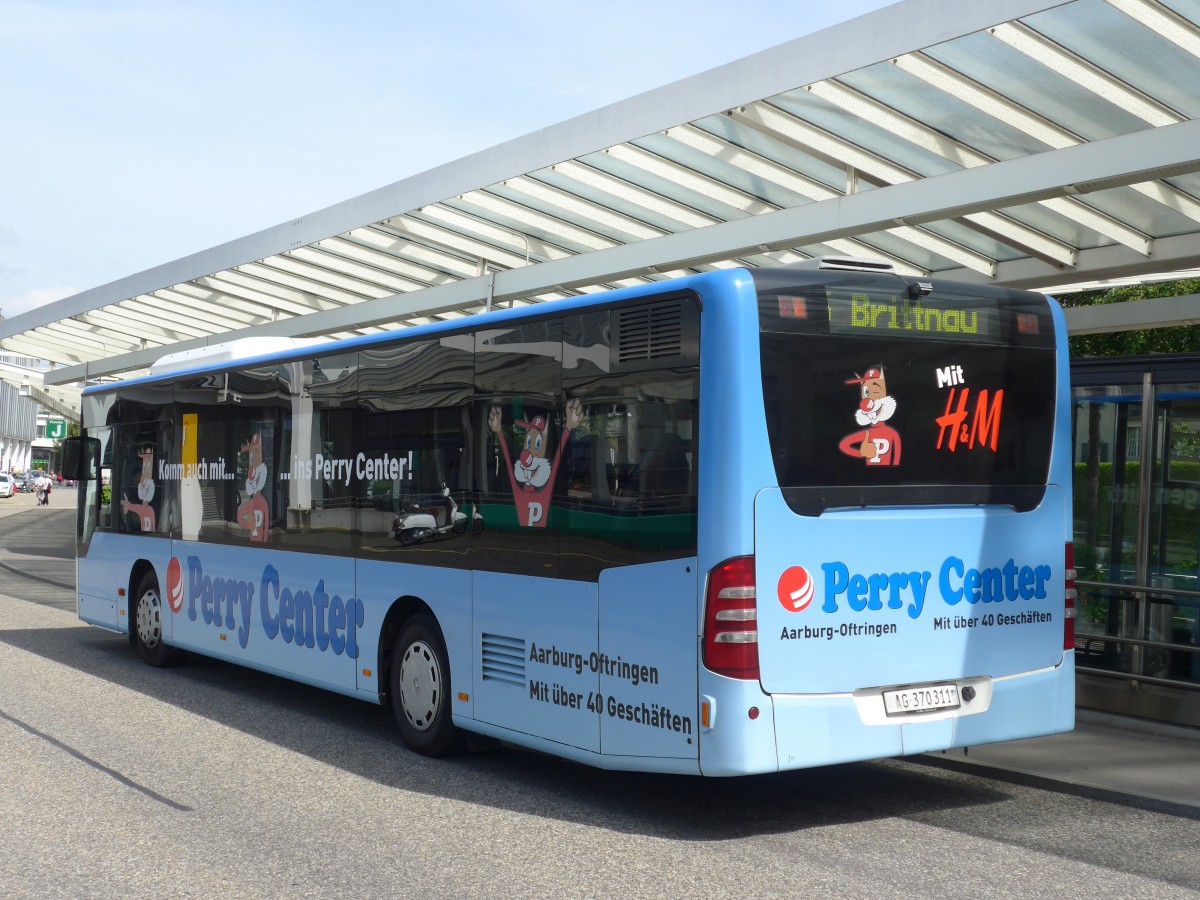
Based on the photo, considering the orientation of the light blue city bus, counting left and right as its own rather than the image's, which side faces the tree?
right

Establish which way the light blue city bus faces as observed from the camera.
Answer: facing away from the viewer and to the left of the viewer

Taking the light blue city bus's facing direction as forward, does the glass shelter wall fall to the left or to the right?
on its right
